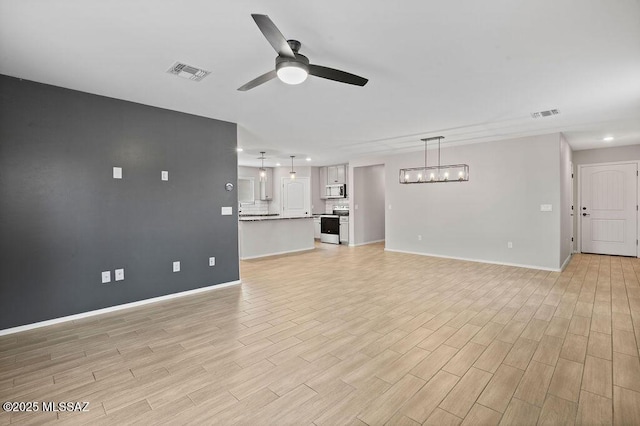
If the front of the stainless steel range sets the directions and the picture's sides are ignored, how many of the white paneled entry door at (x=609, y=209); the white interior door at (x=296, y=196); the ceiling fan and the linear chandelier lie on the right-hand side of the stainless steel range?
1

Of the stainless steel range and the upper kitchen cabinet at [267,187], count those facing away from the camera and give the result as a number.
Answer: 0

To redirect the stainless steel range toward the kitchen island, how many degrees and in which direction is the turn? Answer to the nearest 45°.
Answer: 0° — it already faces it

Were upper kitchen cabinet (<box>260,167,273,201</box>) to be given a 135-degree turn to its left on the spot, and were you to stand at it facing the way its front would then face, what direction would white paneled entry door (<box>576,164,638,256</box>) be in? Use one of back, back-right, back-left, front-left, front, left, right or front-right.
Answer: back-right

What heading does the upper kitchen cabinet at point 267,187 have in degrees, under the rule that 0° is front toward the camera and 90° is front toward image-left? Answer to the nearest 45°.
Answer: approximately 315°

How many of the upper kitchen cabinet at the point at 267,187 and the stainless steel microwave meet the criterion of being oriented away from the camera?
0

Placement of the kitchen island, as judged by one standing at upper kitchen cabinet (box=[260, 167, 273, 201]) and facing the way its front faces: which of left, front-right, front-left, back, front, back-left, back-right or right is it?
front-right

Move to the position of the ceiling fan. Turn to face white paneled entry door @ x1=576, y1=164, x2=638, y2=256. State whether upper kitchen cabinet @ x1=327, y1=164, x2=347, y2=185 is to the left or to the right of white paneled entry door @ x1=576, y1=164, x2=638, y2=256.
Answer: left

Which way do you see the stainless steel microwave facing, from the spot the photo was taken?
facing the viewer and to the left of the viewer

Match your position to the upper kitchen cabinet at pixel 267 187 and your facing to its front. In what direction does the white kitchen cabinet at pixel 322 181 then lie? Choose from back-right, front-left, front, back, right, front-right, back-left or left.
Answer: front-left

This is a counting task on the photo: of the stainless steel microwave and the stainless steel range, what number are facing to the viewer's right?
0

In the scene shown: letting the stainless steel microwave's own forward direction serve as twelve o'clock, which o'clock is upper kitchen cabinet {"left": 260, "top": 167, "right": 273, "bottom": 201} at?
The upper kitchen cabinet is roughly at 2 o'clock from the stainless steel microwave.

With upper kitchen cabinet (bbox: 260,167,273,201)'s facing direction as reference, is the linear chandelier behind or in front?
in front
